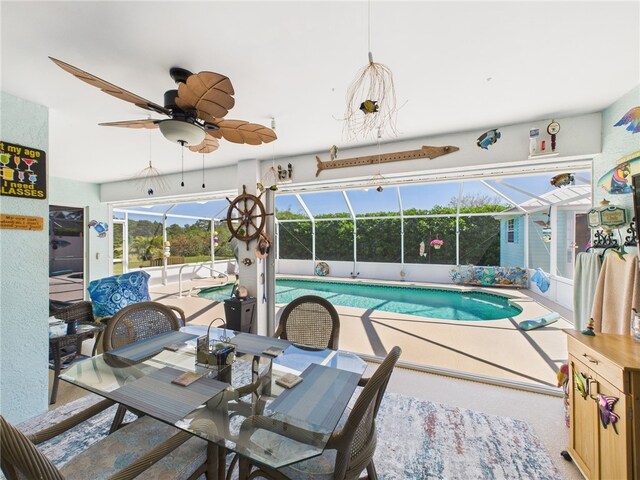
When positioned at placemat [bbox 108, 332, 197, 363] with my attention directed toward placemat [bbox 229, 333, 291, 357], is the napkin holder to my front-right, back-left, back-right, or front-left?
front-right

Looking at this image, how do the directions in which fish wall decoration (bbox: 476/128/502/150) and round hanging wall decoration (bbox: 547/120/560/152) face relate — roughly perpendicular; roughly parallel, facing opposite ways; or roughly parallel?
roughly perpendicular

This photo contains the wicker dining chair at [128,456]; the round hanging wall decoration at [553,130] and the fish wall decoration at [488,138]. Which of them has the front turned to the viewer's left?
the fish wall decoration

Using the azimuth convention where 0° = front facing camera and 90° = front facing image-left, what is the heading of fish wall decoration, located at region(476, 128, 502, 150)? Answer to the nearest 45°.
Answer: approximately 90°

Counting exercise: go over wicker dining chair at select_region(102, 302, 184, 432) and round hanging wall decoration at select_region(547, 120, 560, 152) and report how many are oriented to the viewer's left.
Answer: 0

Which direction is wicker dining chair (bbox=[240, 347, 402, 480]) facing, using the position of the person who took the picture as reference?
facing away from the viewer and to the left of the viewer

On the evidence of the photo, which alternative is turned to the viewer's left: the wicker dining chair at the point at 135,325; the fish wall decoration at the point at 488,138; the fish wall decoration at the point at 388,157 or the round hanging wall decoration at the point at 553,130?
the fish wall decoration at the point at 488,138

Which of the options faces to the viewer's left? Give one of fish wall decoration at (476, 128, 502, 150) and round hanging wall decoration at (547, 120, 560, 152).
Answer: the fish wall decoration

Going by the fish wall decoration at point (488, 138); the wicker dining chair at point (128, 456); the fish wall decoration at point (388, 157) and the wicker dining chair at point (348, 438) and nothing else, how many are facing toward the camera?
0

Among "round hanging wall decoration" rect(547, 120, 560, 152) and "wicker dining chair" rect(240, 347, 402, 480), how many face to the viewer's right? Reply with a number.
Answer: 0

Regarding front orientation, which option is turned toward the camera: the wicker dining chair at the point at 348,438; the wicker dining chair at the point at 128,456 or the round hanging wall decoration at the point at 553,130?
the round hanging wall decoration

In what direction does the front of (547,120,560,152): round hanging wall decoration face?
toward the camera

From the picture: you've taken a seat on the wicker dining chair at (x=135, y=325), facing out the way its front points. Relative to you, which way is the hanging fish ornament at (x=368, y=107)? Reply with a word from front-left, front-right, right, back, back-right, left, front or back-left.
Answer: front

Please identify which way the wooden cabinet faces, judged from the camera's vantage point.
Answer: facing the viewer and to the left of the viewer

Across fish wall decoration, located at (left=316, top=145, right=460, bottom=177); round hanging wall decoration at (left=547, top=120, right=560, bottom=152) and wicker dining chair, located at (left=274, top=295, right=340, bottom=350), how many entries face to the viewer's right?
1

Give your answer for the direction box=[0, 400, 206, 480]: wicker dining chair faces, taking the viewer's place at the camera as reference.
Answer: facing away from the viewer and to the right of the viewer

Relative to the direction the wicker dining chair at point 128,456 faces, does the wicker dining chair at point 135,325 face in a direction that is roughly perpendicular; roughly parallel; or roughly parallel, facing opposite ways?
roughly perpendicular

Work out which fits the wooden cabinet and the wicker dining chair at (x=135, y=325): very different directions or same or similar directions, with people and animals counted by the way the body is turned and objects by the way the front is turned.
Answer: very different directions

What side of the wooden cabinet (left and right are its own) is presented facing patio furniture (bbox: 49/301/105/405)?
front
